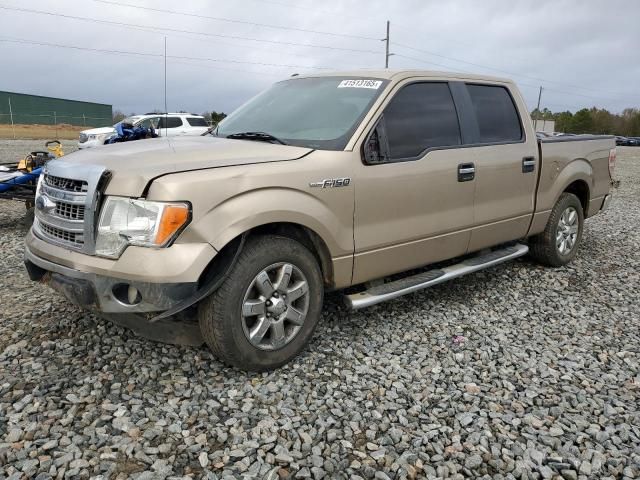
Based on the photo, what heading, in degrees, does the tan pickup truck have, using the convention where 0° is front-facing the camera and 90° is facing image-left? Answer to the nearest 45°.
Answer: approximately 45°

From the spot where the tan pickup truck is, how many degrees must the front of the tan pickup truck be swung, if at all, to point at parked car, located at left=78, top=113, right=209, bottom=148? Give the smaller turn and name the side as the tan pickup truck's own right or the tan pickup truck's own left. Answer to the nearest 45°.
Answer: approximately 135° to the tan pickup truck's own right
